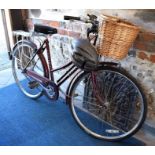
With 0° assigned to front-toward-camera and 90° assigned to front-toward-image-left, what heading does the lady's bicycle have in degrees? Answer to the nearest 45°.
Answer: approximately 315°
